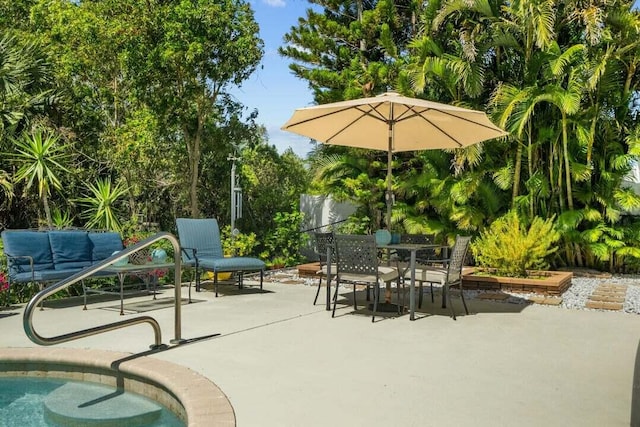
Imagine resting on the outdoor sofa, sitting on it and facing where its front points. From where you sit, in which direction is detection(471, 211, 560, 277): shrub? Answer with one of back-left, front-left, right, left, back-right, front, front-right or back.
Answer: front-left

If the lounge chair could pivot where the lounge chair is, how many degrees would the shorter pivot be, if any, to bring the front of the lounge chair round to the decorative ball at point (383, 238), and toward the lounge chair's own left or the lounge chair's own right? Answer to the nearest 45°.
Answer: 0° — it already faces it

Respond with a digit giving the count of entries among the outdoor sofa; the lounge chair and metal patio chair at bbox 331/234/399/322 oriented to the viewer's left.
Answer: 0

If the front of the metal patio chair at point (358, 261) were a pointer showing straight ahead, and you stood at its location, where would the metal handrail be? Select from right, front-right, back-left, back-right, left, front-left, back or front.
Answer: back

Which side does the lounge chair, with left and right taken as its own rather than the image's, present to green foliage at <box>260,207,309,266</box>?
left

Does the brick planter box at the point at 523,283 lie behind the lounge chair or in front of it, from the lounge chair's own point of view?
in front

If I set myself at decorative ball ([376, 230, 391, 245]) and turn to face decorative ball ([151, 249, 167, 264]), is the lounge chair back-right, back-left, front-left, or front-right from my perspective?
front-right

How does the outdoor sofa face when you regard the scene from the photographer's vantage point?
facing the viewer and to the right of the viewer

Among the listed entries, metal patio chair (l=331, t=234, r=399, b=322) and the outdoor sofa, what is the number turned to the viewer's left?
0

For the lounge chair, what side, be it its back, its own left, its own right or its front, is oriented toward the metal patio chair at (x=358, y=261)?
front

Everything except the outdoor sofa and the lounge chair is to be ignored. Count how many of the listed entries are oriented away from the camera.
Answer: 0

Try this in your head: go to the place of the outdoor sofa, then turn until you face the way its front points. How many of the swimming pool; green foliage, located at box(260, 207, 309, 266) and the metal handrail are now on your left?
1

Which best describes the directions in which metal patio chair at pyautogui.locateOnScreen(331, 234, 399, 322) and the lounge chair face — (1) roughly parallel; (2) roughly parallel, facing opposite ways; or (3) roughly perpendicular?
roughly perpendicular

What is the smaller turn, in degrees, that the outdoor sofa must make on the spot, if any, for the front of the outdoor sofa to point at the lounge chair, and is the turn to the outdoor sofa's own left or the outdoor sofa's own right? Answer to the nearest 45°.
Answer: approximately 45° to the outdoor sofa's own left
